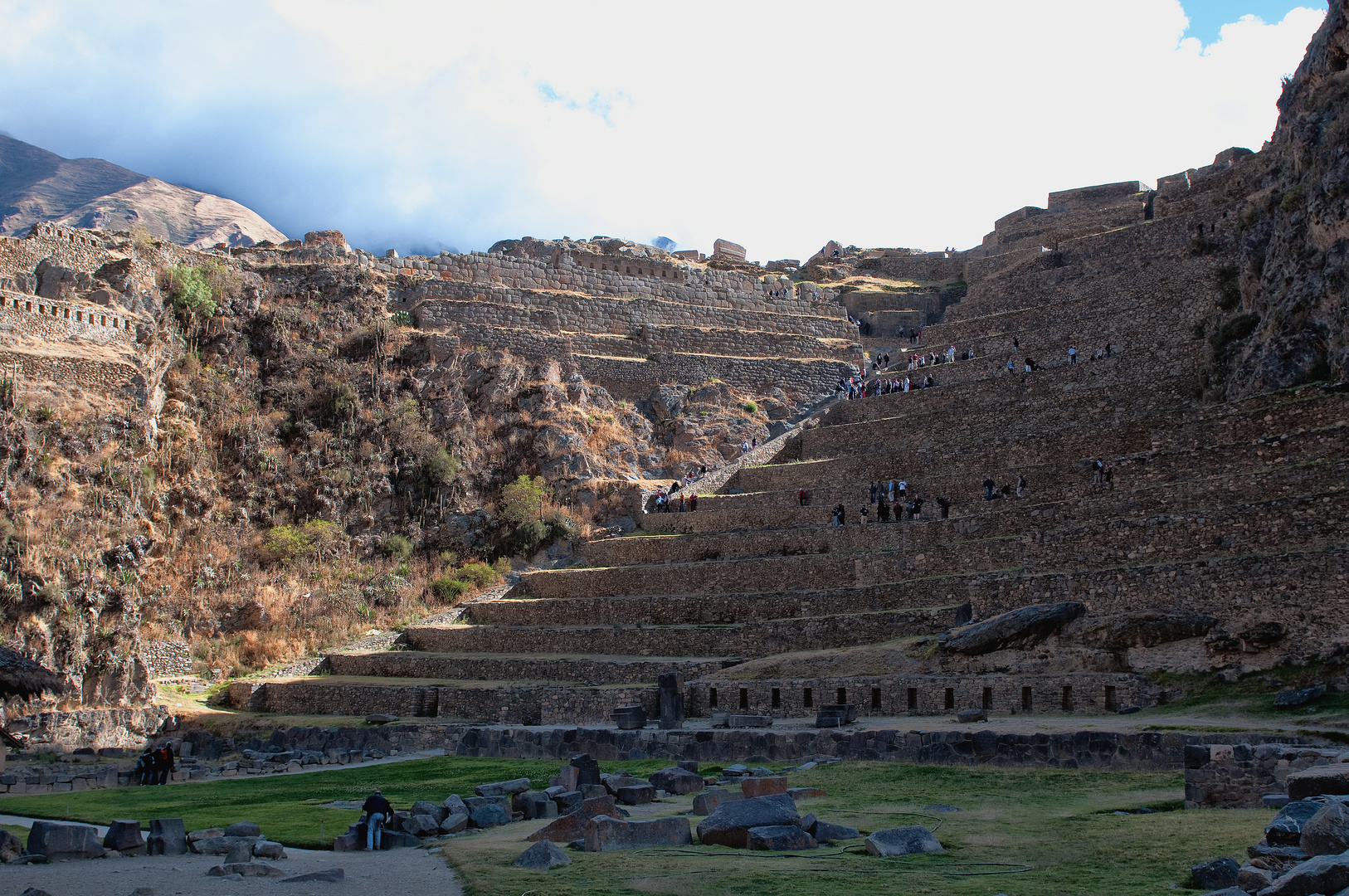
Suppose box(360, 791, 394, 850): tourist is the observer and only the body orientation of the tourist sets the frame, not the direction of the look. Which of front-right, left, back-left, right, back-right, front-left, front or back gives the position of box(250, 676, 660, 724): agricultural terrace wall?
front

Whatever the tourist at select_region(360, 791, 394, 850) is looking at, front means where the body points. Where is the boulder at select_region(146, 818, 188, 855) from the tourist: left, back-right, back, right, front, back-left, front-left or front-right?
left

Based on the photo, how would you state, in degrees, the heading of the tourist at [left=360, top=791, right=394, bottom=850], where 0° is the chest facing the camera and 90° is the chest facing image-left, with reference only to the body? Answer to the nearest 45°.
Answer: approximately 180°

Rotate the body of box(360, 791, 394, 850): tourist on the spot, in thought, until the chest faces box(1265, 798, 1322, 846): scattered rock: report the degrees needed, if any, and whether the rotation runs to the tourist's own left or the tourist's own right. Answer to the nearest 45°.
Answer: approximately 135° to the tourist's own right

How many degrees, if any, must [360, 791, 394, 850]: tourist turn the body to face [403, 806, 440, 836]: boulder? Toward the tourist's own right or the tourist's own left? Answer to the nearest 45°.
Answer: approximately 45° to the tourist's own right

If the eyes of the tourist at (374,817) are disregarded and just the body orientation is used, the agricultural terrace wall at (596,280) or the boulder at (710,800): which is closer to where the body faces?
the agricultural terrace wall

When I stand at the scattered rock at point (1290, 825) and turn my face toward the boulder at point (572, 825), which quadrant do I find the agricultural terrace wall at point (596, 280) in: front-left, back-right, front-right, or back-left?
front-right

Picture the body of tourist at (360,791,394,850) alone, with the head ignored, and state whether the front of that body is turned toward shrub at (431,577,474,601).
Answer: yes

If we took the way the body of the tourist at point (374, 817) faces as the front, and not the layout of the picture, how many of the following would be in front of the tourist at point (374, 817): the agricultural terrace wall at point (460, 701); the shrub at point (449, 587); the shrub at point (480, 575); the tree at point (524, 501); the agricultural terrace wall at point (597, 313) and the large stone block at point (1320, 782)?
5

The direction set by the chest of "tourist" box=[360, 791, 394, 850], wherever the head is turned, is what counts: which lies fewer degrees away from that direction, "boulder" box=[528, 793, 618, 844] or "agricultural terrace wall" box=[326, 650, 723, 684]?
the agricultural terrace wall

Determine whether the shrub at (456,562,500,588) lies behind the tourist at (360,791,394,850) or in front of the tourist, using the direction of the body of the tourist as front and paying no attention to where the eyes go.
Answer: in front

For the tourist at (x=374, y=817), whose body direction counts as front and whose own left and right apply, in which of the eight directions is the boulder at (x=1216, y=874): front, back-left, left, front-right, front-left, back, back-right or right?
back-right

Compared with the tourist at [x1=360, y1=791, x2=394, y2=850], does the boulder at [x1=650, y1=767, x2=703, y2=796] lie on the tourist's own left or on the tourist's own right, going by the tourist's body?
on the tourist's own right

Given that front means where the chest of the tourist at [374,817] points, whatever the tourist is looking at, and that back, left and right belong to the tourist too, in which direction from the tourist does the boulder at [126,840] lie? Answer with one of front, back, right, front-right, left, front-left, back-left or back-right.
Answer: left

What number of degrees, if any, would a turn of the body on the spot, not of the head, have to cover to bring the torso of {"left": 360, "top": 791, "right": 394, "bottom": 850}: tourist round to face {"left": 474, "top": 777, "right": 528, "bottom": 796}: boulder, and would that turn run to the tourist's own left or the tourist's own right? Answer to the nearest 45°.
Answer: approximately 45° to the tourist's own right

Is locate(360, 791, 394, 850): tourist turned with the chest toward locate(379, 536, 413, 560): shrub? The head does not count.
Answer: yes

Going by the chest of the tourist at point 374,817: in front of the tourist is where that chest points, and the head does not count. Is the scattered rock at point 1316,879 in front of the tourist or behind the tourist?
behind

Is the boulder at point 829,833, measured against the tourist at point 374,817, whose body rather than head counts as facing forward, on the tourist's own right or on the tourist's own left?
on the tourist's own right

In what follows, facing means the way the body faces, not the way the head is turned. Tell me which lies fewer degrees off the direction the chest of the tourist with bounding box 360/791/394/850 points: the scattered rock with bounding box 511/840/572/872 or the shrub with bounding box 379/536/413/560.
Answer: the shrub

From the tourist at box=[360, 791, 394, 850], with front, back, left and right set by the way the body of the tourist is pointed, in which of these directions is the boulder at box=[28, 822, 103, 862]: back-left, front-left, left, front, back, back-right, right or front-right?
left

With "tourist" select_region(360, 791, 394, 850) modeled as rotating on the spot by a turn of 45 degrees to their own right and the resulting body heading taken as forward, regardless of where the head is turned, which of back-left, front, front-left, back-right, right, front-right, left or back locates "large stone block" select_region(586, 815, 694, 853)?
right

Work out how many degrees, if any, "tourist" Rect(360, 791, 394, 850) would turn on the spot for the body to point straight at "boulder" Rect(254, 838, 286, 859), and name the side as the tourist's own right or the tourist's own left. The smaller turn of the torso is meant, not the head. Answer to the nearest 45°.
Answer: approximately 135° to the tourist's own left
